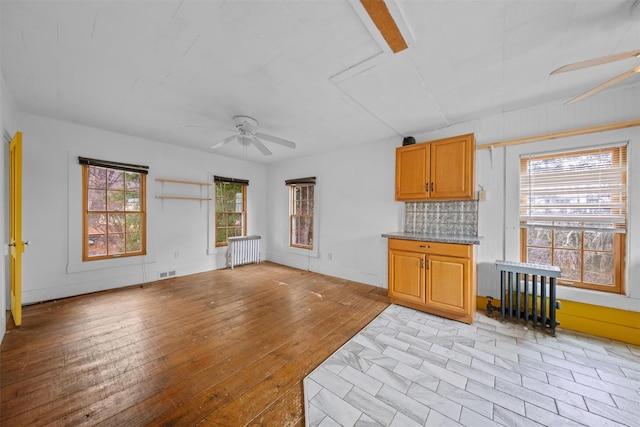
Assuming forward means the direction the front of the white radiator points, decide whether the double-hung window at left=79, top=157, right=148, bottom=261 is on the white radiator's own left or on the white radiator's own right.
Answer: on the white radiator's own right

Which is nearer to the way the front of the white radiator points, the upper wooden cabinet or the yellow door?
the upper wooden cabinet

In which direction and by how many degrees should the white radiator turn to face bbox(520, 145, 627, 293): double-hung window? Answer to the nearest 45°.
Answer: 0° — it already faces it

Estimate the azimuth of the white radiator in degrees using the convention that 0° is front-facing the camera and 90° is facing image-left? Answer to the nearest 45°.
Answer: approximately 315°

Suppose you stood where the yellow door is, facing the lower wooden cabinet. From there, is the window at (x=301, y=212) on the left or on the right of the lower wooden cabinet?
left

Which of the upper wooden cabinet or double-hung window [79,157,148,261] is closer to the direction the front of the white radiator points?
the upper wooden cabinet

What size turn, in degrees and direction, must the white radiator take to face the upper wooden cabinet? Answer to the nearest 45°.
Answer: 0° — it already faces it

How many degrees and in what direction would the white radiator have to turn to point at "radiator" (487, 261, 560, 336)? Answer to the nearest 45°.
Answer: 0° — it already faces it

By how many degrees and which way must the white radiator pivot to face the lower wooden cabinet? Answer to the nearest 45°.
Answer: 0° — it already faces it

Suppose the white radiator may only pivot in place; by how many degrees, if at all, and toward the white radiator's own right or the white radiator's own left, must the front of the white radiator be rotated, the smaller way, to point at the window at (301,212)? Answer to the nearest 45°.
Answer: approximately 45° to the white radiator's own left
